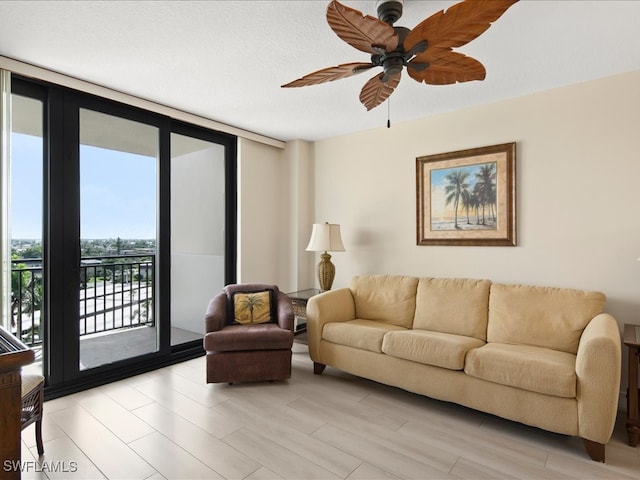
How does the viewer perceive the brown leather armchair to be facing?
facing the viewer

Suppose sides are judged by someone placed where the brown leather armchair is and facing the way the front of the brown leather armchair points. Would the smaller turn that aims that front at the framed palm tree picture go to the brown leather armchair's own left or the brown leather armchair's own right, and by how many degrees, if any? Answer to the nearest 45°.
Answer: approximately 90° to the brown leather armchair's own left

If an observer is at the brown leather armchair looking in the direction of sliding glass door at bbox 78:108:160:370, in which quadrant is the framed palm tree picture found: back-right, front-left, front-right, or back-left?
back-right

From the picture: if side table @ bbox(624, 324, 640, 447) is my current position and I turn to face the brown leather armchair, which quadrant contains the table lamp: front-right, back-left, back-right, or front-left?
front-right

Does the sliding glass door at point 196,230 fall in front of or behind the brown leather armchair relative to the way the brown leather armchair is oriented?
behind

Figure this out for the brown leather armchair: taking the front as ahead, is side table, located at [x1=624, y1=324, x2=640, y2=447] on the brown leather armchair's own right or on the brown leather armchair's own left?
on the brown leather armchair's own left

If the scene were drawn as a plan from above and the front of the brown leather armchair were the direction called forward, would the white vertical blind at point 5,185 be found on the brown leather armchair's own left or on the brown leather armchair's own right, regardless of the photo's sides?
on the brown leather armchair's own right

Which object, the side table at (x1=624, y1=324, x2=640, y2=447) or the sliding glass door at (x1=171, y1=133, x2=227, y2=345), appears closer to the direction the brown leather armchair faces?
the side table

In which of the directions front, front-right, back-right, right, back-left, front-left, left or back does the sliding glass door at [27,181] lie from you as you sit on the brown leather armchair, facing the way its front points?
right

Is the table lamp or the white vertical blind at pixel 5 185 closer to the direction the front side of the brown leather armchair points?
the white vertical blind

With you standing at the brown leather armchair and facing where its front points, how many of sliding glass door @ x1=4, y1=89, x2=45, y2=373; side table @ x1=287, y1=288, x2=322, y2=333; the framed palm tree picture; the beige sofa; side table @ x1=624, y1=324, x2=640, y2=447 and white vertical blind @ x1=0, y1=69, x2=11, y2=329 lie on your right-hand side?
2

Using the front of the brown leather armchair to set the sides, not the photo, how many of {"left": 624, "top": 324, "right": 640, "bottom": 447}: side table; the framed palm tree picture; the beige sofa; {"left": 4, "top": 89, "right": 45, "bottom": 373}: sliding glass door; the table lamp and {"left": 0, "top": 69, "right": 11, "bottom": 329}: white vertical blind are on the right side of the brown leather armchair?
2

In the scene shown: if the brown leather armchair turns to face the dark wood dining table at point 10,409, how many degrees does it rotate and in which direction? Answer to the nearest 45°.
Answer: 0° — it already faces it

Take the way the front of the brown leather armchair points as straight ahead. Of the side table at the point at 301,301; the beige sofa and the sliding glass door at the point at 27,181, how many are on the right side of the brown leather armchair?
1

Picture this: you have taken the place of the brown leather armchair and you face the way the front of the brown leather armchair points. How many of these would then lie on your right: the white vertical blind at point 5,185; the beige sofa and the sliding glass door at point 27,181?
2

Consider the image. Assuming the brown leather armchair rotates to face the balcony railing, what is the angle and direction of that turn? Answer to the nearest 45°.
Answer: approximately 135° to its right
